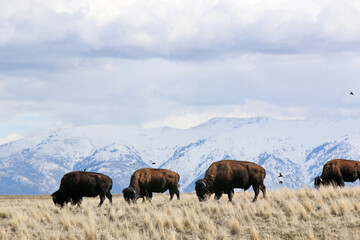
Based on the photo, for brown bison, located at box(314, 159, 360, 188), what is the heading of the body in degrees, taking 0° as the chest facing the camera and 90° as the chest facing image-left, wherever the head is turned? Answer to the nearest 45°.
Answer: approximately 90°

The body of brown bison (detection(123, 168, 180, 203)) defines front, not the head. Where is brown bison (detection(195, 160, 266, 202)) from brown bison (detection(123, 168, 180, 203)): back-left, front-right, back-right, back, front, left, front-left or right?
back-left

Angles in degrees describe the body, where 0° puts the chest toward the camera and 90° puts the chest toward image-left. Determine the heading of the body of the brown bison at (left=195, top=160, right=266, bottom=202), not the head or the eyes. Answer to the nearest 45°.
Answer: approximately 90°

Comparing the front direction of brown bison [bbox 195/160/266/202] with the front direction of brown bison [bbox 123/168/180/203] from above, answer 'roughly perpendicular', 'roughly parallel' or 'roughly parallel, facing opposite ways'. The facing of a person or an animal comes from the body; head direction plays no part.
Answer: roughly parallel

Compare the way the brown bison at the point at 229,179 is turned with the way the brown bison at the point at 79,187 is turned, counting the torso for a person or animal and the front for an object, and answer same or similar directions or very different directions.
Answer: same or similar directions

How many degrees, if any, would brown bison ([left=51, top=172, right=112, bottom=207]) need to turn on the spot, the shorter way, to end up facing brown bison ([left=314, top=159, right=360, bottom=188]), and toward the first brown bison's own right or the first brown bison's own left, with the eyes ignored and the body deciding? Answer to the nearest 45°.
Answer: approximately 180°

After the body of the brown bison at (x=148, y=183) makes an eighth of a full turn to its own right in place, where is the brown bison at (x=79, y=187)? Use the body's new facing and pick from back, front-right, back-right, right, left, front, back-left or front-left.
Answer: left

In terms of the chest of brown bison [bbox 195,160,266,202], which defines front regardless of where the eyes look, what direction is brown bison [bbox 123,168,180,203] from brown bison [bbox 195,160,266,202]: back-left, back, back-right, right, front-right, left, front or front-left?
front-right

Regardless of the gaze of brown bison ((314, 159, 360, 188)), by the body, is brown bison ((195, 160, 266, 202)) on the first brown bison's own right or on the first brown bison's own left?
on the first brown bison's own left

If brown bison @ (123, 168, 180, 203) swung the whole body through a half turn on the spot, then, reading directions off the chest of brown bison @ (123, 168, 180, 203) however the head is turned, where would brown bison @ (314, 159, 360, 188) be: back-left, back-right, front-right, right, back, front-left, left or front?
front

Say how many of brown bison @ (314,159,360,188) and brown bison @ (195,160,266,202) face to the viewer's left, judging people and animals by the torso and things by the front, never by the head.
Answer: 2

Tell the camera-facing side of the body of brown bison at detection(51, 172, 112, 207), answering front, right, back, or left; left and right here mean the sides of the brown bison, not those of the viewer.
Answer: left

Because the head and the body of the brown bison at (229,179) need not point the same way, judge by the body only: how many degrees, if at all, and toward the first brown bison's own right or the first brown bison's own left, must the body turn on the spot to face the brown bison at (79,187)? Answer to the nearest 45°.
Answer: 0° — it already faces it

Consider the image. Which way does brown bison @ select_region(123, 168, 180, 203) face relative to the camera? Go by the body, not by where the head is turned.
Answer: to the viewer's left

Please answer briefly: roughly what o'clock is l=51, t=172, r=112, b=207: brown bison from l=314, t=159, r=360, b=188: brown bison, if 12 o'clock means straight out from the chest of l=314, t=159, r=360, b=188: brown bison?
l=51, t=172, r=112, b=207: brown bison is roughly at 11 o'clock from l=314, t=159, r=360, b=188: brown bison.

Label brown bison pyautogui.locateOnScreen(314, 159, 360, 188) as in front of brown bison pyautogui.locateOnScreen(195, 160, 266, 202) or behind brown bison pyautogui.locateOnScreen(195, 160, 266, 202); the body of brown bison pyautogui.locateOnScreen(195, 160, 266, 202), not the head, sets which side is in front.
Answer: behind
